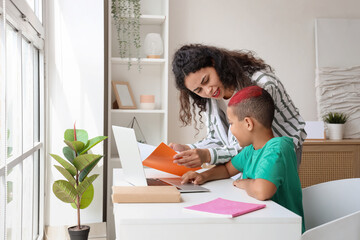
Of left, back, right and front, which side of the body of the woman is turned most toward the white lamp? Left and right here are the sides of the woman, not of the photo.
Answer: right

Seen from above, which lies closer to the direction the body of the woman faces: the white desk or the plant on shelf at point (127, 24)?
the white desk

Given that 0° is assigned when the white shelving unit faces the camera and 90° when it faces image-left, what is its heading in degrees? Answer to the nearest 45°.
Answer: approximately 0°

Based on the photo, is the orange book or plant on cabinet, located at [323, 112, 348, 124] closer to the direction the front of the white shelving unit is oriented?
the orange book

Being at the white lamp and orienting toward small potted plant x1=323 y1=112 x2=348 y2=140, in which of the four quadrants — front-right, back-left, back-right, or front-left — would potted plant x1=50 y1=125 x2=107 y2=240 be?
back-right

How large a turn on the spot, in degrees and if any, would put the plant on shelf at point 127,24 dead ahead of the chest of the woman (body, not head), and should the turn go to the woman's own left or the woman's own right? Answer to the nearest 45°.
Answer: approximately 90° to the woman's own right

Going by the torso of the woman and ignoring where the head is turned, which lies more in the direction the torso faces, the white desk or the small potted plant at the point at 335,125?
the white desk
